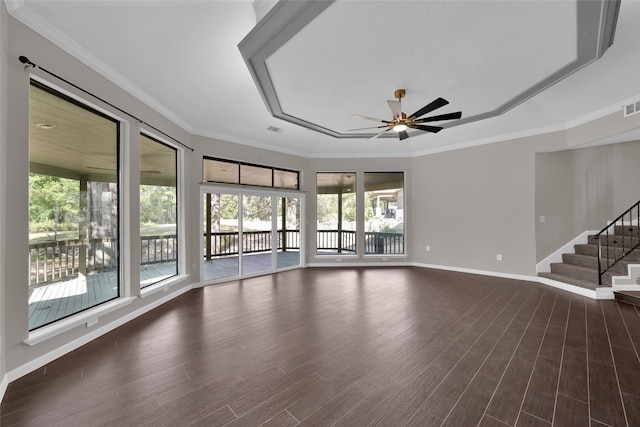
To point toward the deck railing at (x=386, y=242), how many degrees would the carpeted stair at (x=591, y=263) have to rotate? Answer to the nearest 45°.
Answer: approximately 45° to its right

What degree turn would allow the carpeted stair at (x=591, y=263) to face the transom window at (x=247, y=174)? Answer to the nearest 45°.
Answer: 0° — it already faces it

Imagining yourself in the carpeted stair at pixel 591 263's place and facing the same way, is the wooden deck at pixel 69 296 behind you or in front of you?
in front

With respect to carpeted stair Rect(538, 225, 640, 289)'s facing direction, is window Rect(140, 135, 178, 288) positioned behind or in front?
in front

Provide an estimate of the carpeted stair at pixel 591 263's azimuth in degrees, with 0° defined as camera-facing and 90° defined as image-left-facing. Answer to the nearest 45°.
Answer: approximately 45°

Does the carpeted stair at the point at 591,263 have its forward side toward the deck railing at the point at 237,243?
yes

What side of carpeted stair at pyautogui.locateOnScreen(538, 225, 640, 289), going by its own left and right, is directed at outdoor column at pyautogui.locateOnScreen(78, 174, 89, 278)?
front

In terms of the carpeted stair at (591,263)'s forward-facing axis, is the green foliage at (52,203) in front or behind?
in front
